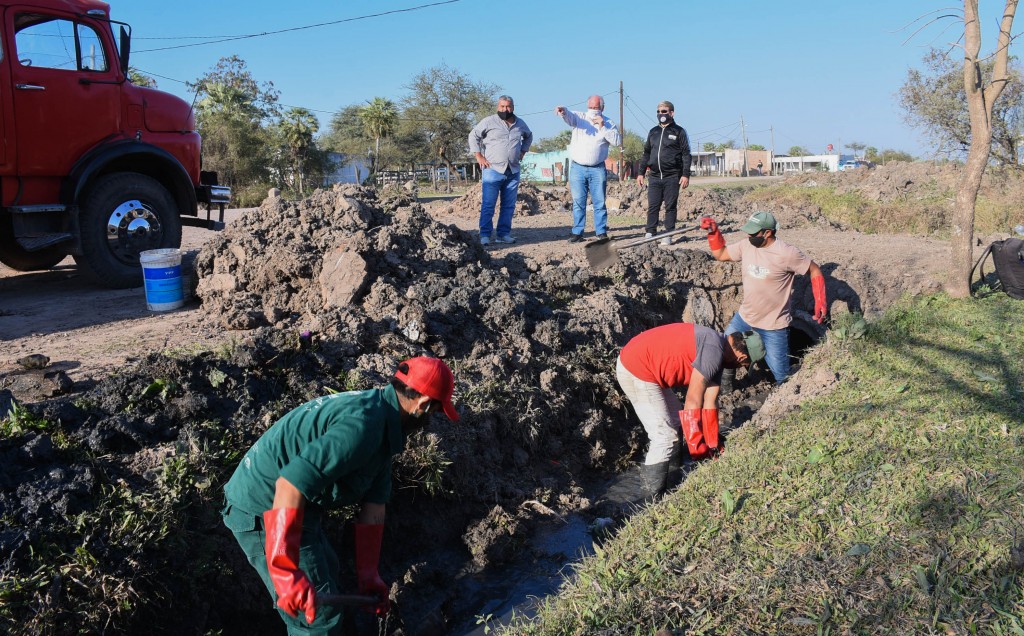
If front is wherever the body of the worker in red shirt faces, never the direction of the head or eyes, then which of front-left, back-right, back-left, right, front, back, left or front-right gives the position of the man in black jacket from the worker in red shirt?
left

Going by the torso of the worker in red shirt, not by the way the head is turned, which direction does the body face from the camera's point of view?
to the viewer's right

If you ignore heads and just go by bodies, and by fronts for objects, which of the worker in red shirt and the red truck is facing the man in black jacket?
the red truck

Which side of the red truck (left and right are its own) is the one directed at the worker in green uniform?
right

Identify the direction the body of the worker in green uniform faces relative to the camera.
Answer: to the viewer's right

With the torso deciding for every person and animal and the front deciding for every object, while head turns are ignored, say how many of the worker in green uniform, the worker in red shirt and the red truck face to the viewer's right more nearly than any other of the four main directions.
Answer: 3

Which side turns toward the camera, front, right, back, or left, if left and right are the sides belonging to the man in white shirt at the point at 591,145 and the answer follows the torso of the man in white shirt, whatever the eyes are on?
front

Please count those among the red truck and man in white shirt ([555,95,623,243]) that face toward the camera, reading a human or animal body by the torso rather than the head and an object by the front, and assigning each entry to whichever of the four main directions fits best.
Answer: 1

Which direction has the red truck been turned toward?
to the viewer's right

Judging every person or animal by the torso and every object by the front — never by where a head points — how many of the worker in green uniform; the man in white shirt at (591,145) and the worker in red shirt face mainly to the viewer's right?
2

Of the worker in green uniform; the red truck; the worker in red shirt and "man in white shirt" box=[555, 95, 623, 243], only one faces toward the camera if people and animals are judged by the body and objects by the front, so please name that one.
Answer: the man in white shirt
